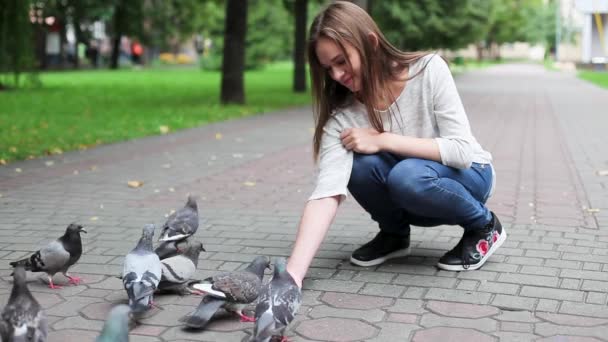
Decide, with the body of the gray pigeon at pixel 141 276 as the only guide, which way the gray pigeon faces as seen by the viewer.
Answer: away from the camera

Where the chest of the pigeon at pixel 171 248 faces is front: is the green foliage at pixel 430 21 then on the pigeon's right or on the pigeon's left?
on the pigeon's left

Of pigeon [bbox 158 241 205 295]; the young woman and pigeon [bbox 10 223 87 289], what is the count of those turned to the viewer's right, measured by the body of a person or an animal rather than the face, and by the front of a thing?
2

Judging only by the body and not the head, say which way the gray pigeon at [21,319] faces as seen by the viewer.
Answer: away from the camera

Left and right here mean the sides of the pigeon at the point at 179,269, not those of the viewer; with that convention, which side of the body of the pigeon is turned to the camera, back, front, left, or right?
right

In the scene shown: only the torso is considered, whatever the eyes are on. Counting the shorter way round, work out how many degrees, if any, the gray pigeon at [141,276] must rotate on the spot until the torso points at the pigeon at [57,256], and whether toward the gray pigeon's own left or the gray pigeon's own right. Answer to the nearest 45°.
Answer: approximately 45° to the gray pigeon's own left

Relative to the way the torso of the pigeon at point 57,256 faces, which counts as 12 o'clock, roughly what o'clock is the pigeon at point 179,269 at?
the pigeon at point 179,269 is roughly at 1 o'clock from the pigeon at point 57,256.

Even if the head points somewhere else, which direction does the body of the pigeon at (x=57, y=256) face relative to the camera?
to the viewer's right

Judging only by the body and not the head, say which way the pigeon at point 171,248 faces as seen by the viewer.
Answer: to the viewer's right

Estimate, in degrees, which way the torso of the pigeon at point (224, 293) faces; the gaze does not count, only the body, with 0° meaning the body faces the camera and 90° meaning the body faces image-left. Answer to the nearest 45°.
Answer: approximately 225°

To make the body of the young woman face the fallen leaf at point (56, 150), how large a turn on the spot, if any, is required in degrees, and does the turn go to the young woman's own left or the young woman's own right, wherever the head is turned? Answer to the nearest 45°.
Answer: approximately 90° to the young woman's own right

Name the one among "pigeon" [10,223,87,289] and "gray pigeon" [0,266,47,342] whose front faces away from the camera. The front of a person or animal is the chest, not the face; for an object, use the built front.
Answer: the gray pigeon

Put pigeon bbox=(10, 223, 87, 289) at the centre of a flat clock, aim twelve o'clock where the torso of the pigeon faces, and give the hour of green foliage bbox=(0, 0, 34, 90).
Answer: The green foliage is roughly at 9 o'clock from the pigeon.
